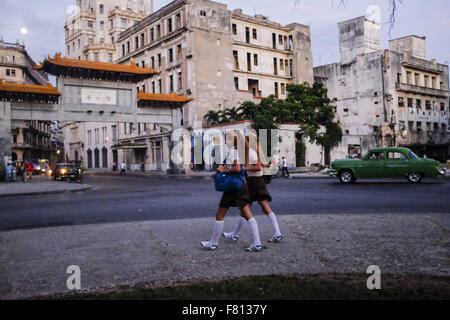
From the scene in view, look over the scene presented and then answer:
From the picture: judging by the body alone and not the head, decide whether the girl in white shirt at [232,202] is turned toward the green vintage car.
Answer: no

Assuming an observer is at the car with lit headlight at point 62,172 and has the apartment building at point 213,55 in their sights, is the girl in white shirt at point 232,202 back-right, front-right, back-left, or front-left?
back-right

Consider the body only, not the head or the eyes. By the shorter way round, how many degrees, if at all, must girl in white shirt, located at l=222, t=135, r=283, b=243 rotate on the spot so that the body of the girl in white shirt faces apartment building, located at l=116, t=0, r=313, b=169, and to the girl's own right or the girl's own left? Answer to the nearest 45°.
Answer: approximately 90° to the girl's own right

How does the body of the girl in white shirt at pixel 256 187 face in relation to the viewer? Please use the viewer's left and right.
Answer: facing to the left of the viewer

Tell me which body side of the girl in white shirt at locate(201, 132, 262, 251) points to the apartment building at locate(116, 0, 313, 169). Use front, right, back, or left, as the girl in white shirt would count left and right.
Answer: right

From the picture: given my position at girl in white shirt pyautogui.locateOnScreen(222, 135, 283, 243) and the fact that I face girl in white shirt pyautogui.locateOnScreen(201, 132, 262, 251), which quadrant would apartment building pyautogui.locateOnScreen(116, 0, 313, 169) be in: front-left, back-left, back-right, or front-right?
back-right

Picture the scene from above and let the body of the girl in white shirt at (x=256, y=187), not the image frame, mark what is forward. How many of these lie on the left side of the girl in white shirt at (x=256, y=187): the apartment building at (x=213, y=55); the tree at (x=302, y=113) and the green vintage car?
0

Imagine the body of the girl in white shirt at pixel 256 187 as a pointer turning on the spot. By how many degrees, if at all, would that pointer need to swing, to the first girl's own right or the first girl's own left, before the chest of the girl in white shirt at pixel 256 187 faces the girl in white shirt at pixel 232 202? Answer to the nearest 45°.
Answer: approximately 45° to the first girl's own left

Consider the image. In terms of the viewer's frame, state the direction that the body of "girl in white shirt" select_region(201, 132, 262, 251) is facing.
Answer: to the viewer's left
